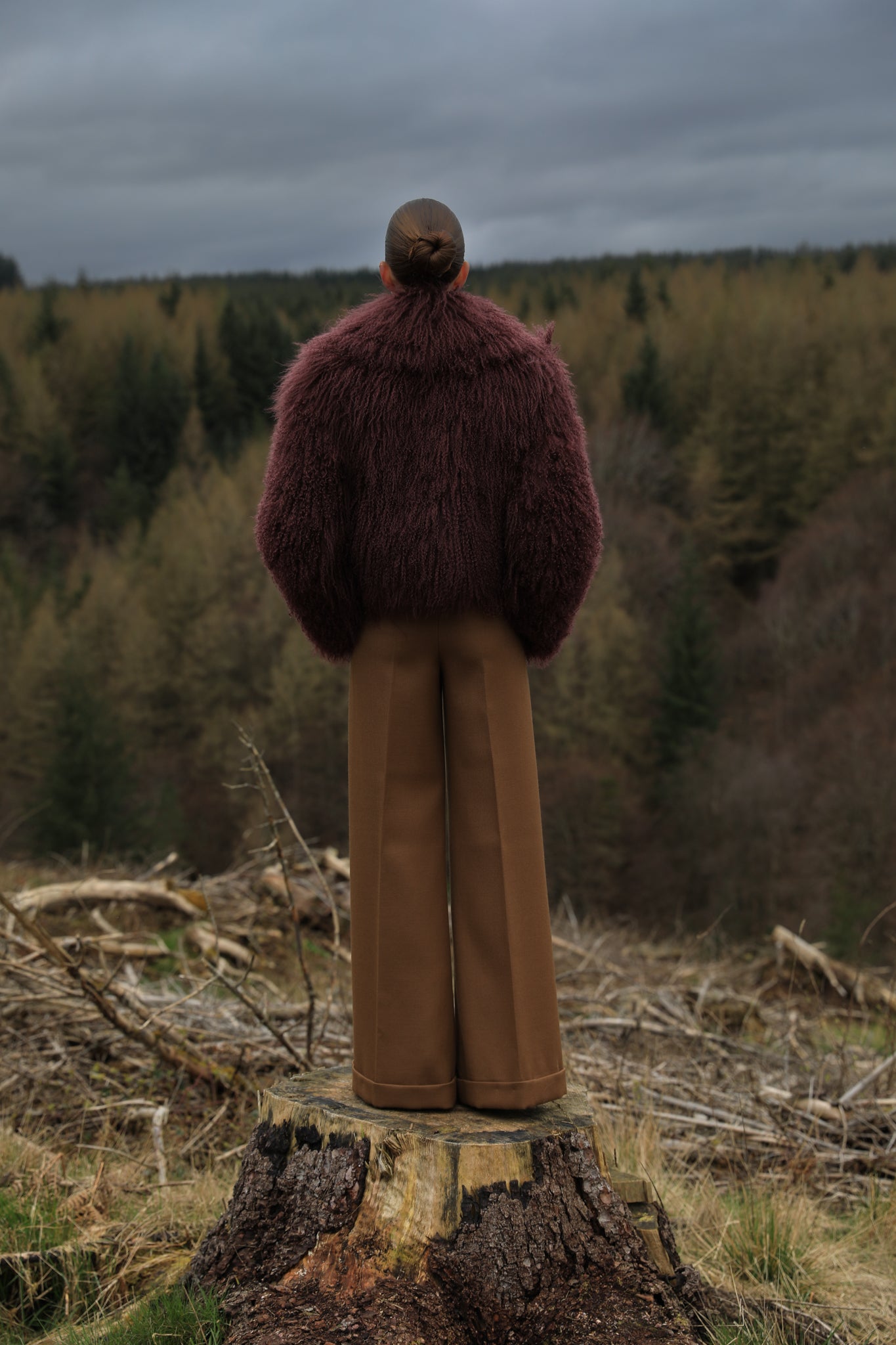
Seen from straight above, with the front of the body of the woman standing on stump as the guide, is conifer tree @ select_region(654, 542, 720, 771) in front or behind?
in front

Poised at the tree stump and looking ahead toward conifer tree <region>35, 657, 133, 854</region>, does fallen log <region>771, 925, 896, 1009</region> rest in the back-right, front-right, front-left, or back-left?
front-right

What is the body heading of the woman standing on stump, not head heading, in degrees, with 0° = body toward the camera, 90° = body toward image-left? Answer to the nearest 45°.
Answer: approximately 180°

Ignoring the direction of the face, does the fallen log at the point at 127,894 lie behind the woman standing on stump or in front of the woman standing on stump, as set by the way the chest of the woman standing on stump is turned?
in front

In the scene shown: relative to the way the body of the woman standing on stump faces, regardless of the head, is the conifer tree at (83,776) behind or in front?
in front

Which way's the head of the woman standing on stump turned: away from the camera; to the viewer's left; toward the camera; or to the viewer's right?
away from the camera

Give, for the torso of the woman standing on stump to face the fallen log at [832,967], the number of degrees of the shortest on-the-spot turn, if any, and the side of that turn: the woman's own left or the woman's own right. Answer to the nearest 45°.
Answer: approximately 45° to the woman's own right
